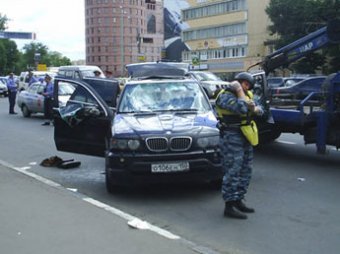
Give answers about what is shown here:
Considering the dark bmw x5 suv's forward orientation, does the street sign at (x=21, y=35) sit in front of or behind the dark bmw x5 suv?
behind

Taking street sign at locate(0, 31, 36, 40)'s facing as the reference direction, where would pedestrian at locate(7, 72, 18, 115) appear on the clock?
The pedestrian is roughly at 12 o'clock from the street sign.

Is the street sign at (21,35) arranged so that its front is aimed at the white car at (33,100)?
yes

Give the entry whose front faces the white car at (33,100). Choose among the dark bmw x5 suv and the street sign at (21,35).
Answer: the street sign

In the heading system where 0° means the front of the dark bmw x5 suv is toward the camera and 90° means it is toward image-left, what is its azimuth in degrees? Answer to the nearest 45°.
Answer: approximately 0°

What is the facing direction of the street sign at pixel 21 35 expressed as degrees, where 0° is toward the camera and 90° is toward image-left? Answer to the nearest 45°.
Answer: approximately 0°

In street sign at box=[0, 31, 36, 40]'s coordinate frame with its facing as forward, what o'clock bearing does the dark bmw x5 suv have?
The dark bmw x5 suv is roughly at 12 o'clock from the street sign.

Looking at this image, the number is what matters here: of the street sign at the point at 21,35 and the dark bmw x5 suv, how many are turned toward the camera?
2

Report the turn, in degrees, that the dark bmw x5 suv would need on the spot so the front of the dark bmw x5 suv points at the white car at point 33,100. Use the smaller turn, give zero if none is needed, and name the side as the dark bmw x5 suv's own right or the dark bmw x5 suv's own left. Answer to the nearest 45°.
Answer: approximately 180°
